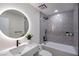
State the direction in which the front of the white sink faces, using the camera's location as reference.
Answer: facing the viewer and to the right of the viewer
